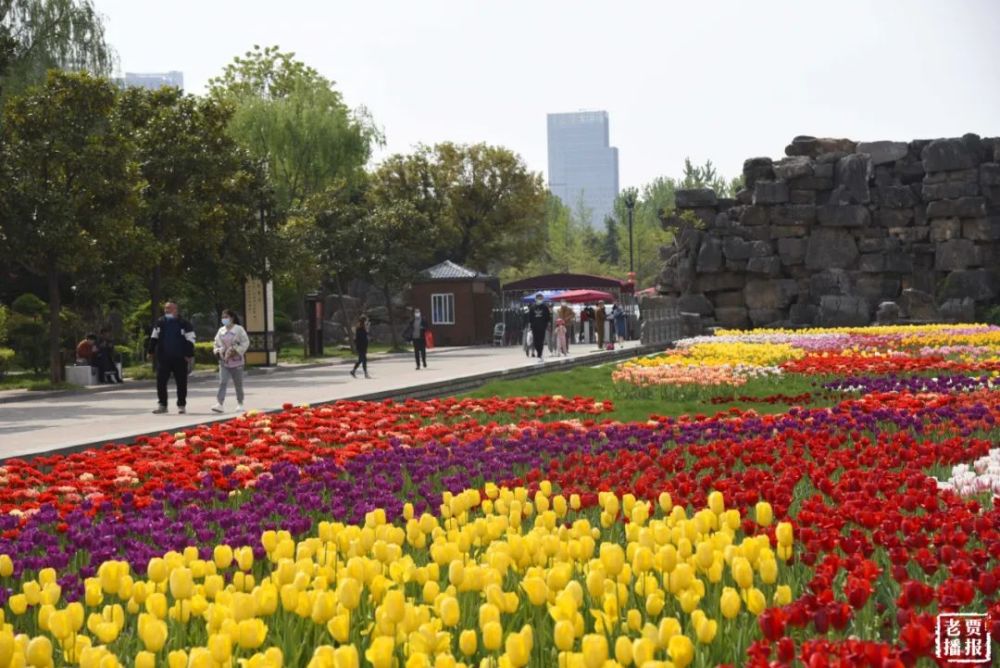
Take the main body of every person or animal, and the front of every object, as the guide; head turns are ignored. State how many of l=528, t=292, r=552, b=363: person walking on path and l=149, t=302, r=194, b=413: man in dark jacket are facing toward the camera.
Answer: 2

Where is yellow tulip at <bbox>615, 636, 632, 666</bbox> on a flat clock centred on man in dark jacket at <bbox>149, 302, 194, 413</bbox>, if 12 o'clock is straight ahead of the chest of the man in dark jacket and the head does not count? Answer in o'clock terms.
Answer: The yellow tulip is roughly at 12 o'clock from the man in dark jacket.

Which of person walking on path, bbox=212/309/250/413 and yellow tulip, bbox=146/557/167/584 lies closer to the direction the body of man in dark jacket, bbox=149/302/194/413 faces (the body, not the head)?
the yellow tulip

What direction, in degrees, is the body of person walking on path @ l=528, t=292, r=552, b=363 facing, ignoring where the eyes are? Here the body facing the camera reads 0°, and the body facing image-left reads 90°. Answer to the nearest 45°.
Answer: approximately 0°

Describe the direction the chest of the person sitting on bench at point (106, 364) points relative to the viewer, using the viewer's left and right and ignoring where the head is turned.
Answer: facing the viewer and to the right of the viewer

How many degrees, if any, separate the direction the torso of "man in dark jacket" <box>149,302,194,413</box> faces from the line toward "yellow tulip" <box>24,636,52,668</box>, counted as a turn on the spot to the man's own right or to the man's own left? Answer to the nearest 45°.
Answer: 0° — they already face it

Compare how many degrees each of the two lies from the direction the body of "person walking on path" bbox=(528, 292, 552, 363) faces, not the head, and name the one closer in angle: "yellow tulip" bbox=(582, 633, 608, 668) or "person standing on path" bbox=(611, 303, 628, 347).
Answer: the yellow tulip

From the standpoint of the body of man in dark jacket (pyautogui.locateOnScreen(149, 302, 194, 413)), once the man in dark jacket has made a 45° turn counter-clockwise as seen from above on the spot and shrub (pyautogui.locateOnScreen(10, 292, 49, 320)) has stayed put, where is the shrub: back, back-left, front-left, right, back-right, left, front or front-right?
back-left

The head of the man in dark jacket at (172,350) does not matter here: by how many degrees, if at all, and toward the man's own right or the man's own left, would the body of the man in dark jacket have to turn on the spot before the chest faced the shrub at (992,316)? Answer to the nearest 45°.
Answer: approximately 135° to the man's own left

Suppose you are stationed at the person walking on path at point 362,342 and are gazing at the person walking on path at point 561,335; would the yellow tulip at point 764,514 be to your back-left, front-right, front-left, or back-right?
back-right

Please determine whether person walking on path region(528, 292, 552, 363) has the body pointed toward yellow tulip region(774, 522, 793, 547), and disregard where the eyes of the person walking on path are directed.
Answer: yes
